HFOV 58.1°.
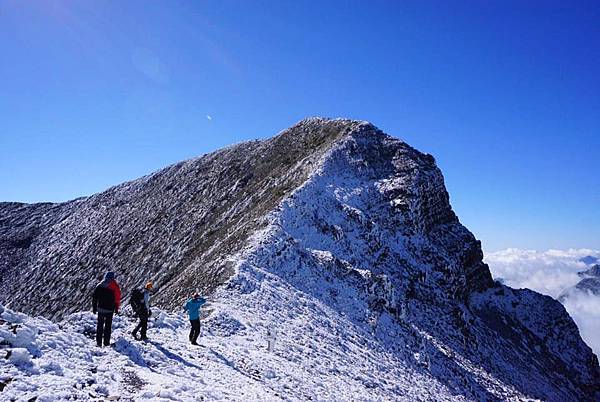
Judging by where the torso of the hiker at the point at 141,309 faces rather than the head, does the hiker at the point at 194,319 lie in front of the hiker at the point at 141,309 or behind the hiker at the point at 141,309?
in front

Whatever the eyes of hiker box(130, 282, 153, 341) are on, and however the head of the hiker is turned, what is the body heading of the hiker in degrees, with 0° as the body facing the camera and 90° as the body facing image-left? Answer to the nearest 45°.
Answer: approximately 270°

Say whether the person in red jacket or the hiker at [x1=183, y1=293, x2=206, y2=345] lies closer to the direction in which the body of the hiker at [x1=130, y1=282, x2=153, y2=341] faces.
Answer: the hiker
